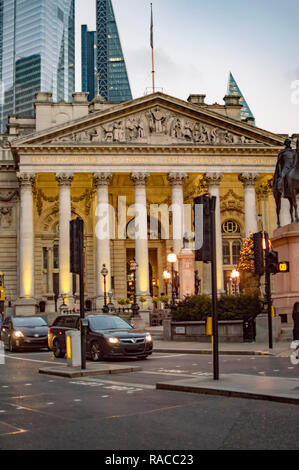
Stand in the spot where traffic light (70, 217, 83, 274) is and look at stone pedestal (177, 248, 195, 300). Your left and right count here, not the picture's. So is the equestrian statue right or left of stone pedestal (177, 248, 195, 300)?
right

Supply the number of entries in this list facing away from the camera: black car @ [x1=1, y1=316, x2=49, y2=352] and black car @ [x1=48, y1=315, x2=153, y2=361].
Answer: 0

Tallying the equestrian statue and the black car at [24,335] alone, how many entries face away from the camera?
0
